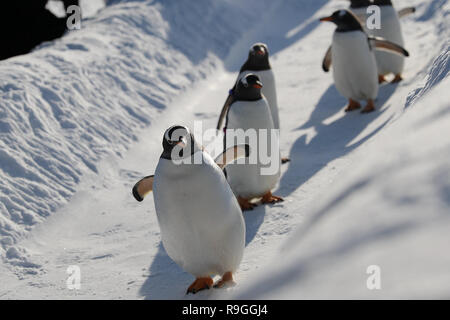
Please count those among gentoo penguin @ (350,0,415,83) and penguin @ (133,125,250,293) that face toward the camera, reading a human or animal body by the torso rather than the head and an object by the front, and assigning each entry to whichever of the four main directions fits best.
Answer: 2

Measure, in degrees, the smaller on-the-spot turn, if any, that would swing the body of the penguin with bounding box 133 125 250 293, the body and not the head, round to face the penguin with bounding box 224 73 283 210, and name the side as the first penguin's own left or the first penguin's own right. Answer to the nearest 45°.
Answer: approximately 135° to the first penguin's own left

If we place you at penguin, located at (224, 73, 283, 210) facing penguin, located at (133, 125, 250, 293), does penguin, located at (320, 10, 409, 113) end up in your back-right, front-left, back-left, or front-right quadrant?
back-left

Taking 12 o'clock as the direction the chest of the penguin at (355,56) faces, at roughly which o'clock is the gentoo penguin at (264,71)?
The gentoo penguin is roughly at 12 o'clock from the penguin.

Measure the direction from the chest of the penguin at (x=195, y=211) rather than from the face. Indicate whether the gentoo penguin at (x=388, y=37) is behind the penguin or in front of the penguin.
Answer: behind

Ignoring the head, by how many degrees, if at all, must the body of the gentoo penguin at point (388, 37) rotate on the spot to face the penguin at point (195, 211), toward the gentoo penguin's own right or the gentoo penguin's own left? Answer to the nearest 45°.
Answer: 0° — it already faces it

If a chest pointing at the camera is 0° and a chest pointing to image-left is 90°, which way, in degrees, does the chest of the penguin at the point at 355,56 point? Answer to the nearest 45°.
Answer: approximately 45°

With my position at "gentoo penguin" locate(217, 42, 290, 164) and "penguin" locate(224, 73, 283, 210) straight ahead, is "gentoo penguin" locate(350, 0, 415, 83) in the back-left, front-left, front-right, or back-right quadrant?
back-left

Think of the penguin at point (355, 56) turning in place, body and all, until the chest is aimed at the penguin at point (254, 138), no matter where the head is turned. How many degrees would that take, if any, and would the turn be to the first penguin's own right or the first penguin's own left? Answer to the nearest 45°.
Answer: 0° — it already faces it

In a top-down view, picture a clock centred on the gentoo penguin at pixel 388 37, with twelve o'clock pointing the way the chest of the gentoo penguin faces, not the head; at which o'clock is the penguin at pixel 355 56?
The penguin is roughly at 1 o'clock from the gentoo penguin.

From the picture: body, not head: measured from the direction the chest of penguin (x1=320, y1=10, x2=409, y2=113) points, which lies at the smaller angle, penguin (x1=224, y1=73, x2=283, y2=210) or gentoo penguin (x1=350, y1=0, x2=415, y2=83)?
the penguin
